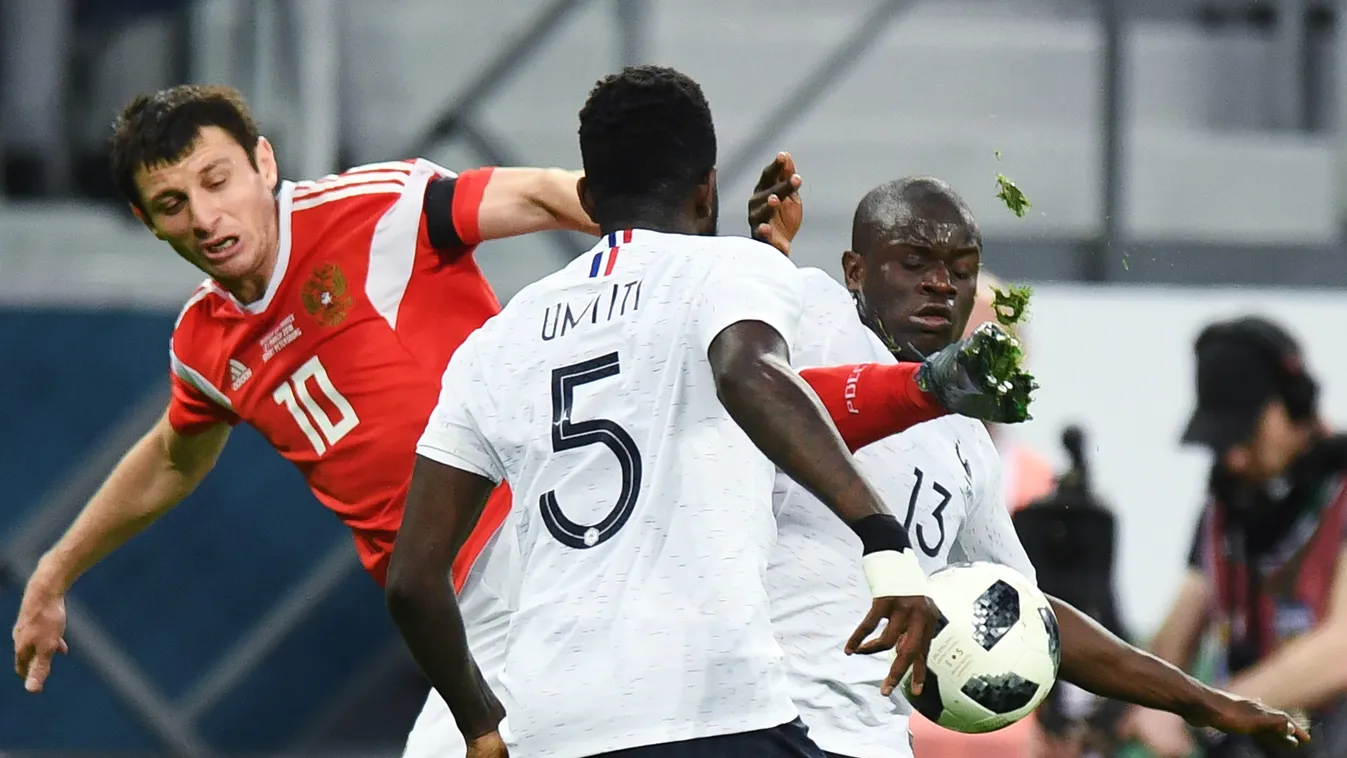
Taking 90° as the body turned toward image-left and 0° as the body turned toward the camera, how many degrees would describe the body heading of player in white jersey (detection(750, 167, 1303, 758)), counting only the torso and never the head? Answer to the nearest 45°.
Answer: approximately 315°

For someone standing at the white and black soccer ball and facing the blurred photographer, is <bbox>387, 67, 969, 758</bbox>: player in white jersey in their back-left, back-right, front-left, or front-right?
back-left

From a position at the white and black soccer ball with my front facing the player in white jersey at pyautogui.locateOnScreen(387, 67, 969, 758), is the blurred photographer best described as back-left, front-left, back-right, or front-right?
back-right

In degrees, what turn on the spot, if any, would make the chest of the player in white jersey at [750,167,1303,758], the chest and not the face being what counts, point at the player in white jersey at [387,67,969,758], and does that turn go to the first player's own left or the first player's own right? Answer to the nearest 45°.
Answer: approximately 90° to the first player's own right

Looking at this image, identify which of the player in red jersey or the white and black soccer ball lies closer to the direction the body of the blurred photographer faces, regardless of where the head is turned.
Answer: the player in red jersey

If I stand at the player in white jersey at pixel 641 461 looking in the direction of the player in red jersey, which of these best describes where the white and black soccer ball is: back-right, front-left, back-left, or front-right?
back-right

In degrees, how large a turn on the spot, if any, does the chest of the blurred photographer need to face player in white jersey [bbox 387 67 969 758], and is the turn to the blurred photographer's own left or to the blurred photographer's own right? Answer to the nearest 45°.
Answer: approximately 45° to the blurred photographer's own left

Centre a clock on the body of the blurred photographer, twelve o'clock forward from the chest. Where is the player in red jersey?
The player in red jersey is roughly at 12 o'clock from the blurred photographer.

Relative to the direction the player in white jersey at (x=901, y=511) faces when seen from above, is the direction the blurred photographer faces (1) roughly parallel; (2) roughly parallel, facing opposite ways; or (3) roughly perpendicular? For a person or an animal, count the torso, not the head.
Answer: roughly perpendicular
